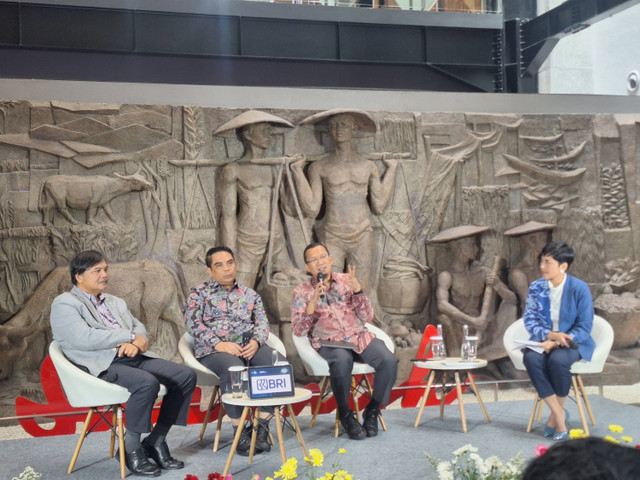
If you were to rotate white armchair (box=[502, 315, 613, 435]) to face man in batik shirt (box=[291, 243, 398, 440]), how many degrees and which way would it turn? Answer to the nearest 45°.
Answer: approximately 90° to its right

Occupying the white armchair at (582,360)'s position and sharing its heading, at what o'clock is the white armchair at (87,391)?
the white armchair at (87,391) is roughly at 2 o'clock from the white armchair at (582,360).

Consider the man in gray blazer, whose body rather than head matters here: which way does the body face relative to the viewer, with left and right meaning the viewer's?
facing the viewer and to the right of the viewer

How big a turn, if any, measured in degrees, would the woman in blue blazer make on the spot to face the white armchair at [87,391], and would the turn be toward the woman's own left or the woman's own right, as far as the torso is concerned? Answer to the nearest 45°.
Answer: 0° — they already face it

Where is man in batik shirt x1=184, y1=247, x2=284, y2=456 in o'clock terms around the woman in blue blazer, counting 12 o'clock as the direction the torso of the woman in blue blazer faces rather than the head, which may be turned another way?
The man in batik shirt is roughly at 1 o'clock from the woman in blue blazer.

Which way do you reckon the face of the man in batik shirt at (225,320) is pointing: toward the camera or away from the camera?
toward the camera

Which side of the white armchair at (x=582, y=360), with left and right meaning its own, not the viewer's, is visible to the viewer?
front

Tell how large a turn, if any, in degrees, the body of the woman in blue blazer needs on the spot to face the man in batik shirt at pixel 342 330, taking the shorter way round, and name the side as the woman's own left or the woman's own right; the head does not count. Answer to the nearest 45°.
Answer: approximately 45° to the woman's own right

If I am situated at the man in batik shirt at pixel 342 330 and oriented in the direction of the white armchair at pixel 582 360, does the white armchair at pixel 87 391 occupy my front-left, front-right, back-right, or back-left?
back-right

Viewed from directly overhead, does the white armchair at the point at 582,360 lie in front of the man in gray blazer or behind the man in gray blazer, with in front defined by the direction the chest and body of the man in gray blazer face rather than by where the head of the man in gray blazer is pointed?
in front

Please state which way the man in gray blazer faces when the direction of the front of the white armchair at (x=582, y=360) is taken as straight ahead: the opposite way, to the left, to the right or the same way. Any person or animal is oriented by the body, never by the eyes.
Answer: to the left

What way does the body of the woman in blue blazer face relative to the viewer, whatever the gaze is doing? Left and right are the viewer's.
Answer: facing the viewer and to the left of the viewer

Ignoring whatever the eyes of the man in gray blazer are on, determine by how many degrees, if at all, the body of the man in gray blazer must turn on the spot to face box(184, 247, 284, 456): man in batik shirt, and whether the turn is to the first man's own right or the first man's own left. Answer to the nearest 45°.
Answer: approximately 90° to the first man's own left
